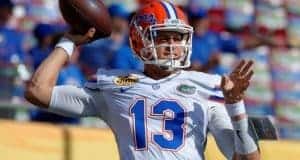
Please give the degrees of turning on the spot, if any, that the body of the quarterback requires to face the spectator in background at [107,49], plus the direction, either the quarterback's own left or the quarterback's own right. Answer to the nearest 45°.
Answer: approximately 180°

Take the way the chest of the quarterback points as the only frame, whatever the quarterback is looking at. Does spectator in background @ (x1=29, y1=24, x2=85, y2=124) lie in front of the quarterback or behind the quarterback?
behind

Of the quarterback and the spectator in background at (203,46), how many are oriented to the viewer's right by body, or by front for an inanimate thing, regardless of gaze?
0

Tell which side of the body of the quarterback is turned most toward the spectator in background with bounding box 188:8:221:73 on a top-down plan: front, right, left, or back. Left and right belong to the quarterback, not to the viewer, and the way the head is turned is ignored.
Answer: back

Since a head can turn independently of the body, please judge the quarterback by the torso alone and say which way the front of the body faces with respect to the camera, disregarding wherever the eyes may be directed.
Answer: toward the camera

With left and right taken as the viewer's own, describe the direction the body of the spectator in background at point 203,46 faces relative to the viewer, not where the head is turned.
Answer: facing the viewer and to the left of the viewer
